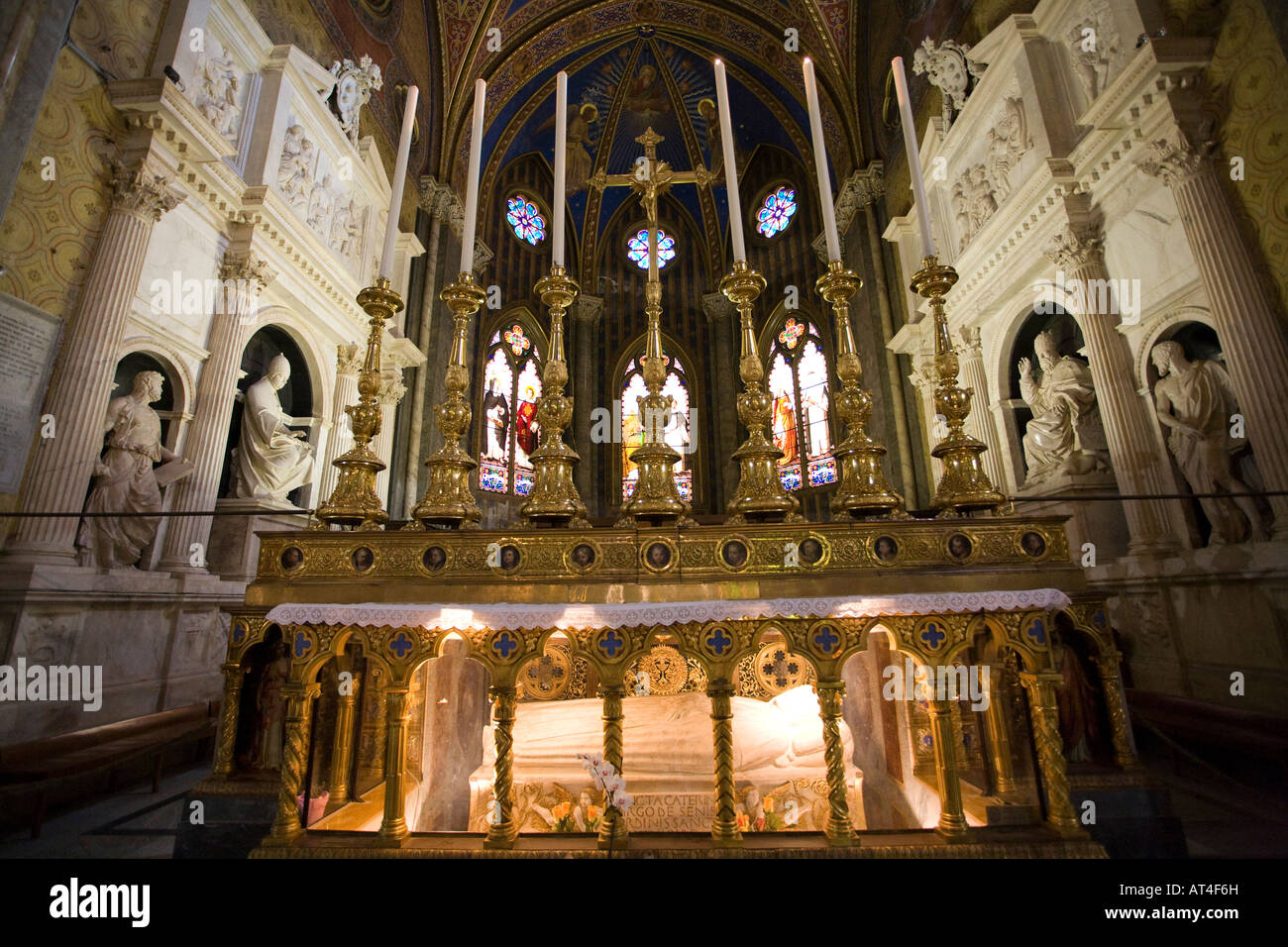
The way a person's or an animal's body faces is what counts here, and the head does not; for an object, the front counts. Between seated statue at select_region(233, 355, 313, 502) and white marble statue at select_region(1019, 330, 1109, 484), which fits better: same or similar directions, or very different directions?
very different directions

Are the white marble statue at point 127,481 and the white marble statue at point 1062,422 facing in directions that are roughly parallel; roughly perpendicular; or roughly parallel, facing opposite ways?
roughly parallel, facing opposite ways

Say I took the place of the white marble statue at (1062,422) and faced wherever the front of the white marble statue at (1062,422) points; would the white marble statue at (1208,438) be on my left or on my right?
on my left

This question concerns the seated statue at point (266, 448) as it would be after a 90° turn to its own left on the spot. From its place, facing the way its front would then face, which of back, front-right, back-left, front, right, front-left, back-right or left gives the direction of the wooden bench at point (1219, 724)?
back-right

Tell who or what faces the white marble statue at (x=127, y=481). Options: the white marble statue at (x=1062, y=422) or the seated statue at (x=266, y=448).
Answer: the white marble statue at (x=1062, y=422)

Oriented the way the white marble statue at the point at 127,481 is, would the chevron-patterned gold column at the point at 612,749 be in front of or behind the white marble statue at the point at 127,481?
in front

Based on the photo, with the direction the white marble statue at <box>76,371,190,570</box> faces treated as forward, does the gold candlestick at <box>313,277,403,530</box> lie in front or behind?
in front

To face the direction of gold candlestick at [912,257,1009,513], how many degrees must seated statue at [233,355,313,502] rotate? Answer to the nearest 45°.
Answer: approximately 45° to its right

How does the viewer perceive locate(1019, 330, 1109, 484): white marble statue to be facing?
facing the viewer and to the left of the viewer

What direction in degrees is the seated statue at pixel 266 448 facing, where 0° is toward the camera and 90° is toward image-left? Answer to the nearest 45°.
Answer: approximately 270°

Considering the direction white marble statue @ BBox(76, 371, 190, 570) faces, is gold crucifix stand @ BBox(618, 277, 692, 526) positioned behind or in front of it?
in front

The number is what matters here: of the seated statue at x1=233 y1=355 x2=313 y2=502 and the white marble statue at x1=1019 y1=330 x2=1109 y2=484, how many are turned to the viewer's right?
1

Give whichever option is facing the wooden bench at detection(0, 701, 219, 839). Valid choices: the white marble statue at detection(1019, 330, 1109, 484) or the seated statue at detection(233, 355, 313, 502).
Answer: the white marble statue
